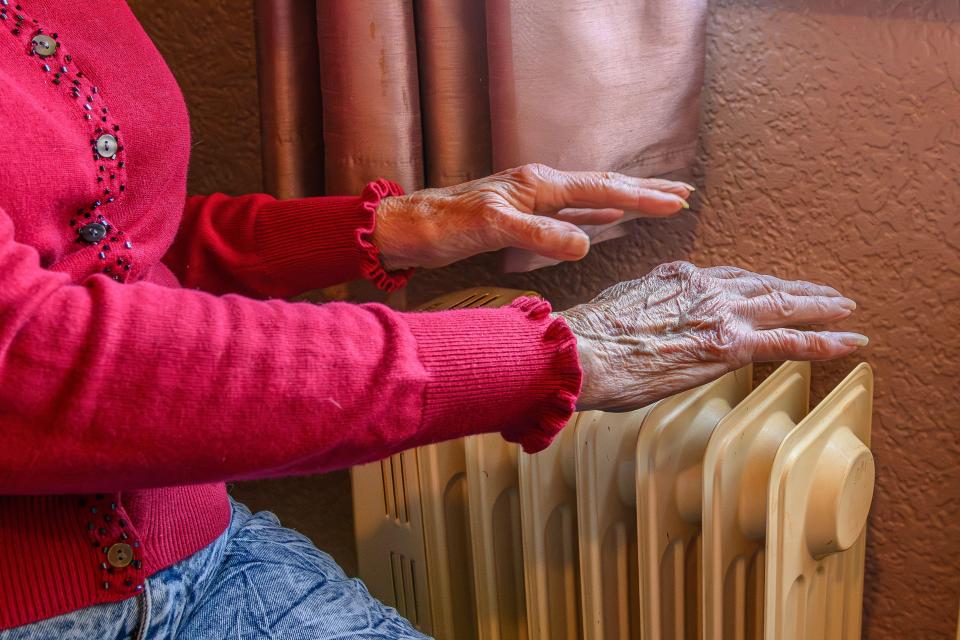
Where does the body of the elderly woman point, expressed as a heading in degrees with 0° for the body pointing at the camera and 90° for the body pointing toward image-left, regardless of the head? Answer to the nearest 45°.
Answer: approximately 315°
